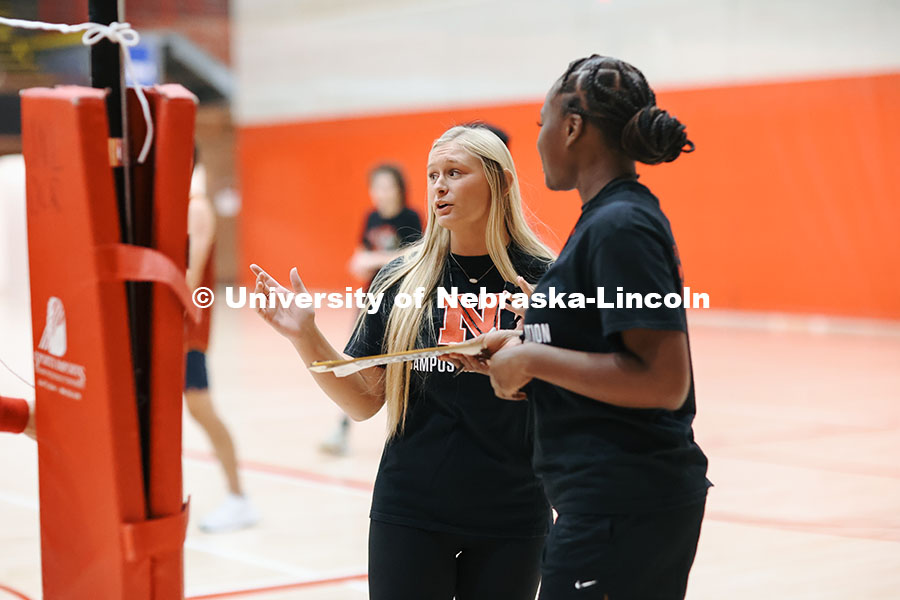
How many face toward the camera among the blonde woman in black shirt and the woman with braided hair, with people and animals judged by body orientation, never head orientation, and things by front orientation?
1

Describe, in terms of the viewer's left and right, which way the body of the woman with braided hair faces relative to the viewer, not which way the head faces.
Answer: facing to the left of the viewer

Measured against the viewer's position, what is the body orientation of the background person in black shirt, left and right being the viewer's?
facing the viewer and to the left of the viewer

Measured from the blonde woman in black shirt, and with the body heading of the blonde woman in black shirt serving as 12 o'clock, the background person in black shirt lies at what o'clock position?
The background person in black shirt is roughly at 6 o'clock from the blonde woman in black shirt.

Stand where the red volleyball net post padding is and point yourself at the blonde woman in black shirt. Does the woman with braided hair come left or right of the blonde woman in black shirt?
right

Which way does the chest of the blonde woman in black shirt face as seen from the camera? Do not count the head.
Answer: toward the camera

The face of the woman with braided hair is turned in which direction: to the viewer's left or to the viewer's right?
to the viewer's left

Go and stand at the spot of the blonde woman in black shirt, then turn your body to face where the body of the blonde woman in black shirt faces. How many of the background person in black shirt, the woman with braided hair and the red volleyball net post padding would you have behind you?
1

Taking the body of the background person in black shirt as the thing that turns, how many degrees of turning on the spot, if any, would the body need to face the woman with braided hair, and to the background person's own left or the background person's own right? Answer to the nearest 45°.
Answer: approximately 45° to the background person's own left

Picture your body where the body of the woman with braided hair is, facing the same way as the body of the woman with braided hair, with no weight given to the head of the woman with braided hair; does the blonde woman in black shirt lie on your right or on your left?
on your right

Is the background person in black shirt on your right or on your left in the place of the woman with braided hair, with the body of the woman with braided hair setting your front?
on your right

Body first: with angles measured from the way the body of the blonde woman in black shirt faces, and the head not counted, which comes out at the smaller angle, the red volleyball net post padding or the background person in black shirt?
the red volleyball net post padding

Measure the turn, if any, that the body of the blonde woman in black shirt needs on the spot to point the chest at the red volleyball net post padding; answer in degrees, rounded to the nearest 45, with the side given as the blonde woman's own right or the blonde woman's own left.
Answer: approximately 45° to the blonde woman's own right
